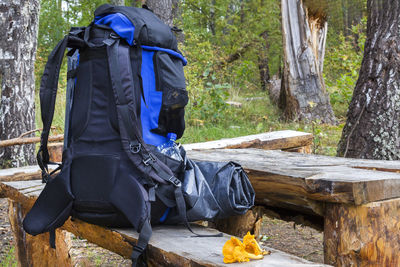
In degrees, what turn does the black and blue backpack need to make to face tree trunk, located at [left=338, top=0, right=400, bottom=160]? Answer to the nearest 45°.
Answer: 0° — it already faces it

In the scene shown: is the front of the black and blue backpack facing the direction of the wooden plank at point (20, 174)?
no

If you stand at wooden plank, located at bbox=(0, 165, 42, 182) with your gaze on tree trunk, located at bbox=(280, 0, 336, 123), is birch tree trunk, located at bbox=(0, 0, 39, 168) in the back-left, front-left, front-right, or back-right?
front-left

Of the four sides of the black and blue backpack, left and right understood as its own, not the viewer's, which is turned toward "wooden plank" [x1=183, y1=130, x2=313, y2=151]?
front

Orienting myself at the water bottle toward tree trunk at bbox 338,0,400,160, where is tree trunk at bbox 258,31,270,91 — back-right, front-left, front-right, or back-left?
front-left

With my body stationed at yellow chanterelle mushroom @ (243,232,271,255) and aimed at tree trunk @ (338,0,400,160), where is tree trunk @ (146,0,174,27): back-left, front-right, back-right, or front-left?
front-left

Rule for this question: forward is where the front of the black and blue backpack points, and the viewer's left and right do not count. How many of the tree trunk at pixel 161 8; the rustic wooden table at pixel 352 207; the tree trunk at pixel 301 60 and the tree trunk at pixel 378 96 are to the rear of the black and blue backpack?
0

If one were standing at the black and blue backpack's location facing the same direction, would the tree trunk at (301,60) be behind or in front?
in front

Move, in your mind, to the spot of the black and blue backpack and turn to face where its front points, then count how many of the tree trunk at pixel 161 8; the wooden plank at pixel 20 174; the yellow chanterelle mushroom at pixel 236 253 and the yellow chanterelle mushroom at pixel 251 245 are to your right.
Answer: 2

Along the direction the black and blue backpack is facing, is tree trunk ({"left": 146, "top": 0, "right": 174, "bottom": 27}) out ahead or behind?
ahead

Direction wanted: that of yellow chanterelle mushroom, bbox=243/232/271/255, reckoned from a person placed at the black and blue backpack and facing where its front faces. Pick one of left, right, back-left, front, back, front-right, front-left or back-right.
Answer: right

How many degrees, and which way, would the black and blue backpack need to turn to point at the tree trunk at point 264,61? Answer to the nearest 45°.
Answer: approximately 45° to its left

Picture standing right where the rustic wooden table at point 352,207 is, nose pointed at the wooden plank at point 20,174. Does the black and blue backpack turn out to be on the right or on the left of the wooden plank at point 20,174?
left

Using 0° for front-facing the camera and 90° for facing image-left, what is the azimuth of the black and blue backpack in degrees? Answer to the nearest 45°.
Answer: approximately 225°

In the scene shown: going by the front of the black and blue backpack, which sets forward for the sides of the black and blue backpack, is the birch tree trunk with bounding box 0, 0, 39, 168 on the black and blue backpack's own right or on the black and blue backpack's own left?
on the black and blue backpack's own left

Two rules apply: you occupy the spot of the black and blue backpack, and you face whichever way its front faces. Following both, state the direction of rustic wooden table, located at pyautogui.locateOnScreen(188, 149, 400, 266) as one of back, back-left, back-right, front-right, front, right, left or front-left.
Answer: front-right
